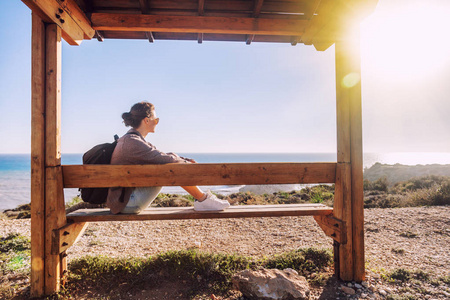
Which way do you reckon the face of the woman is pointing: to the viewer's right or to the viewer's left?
to the viewer's right

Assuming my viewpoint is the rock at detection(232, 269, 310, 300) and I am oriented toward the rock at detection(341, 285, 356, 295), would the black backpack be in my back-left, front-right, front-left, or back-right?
back-left

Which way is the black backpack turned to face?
to the viewer's left

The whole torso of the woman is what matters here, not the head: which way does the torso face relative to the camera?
to the viewer's right
